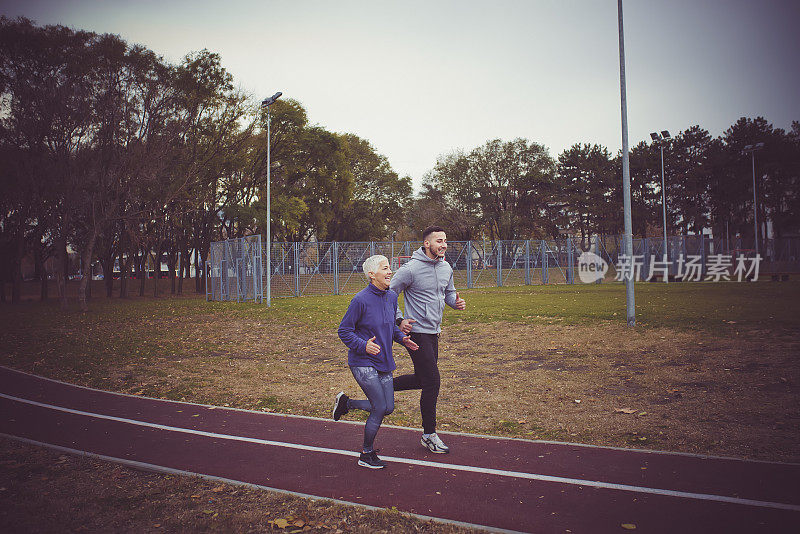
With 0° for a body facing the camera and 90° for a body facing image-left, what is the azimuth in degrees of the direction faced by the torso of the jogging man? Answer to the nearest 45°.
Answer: approximately 315°

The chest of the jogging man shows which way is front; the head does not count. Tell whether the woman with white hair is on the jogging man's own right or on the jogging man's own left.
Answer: on the jogging man's own right

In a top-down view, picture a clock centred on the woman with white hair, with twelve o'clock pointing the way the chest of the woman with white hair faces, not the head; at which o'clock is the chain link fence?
The chain link fence is roughly at 8 o'clock from the woman with white hair.

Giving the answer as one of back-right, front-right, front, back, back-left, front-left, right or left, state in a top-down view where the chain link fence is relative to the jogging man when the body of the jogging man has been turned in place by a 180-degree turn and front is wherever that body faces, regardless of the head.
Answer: front-right

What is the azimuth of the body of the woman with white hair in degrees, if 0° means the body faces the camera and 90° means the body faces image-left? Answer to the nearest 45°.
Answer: approximately 315°

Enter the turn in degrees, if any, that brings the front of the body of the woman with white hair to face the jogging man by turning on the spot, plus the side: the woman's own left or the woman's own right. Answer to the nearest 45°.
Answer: approximately 90° to the woman's own left
